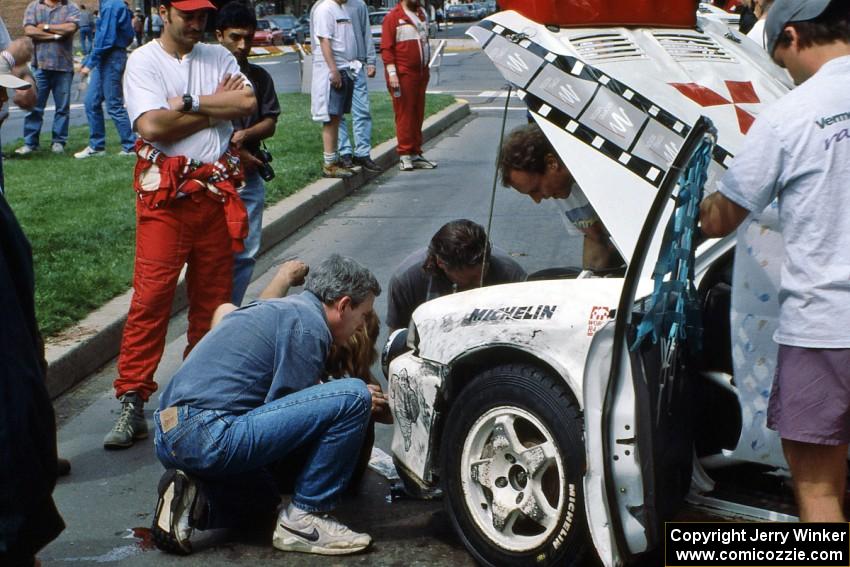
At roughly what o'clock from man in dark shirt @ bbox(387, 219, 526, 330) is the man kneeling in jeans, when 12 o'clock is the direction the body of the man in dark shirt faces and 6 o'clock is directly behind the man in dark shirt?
The man kneeling in jeans is roughly at 1 o'clock from the man in dark shirt.

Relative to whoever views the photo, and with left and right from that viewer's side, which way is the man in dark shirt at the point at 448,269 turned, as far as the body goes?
facing the viewer

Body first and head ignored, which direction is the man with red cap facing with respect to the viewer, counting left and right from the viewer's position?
facing the viewer and to the right of the viewer

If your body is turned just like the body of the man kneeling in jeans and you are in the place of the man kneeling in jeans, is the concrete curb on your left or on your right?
on your left

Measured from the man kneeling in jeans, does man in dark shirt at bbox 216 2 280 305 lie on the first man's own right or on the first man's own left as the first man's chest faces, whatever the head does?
on the first man's own left

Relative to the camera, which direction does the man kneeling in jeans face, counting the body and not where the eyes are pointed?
to the viewer's right

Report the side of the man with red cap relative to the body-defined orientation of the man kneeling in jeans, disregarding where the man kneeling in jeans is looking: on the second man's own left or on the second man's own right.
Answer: on the second man's own left

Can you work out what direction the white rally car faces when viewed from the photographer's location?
facing away from the viewer and to the left of the viewer

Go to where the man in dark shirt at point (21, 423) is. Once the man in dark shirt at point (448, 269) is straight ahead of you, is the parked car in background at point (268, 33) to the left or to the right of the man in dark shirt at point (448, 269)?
left

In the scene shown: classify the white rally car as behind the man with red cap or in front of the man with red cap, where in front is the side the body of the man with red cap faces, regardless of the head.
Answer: in front

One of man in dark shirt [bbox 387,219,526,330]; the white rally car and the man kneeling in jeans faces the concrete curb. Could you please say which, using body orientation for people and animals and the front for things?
the white rally car

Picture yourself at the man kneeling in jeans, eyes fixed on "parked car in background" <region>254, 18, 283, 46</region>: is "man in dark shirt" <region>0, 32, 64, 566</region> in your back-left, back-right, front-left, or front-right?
back-left

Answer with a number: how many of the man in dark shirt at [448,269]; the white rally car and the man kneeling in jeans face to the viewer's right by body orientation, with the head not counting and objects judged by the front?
1

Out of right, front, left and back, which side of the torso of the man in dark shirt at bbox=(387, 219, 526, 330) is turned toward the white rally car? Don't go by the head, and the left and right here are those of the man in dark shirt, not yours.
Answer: front

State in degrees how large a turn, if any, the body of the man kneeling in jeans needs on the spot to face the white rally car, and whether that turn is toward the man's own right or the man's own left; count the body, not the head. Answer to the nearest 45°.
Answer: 0° — they already face it
